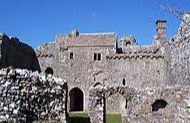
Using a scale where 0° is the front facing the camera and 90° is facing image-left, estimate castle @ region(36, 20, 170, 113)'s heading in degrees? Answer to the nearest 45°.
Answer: approximately 0°
